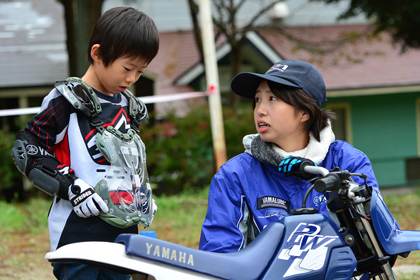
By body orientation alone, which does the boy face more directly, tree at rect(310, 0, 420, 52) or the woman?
the woman

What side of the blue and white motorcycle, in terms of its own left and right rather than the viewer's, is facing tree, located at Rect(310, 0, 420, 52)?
left

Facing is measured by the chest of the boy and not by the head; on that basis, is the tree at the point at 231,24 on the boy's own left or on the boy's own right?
on the boy's own left

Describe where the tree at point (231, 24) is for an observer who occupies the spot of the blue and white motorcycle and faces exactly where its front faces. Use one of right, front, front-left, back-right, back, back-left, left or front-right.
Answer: left

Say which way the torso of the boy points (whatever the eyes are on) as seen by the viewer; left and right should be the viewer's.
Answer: facing the viewer and to the right of the viewer

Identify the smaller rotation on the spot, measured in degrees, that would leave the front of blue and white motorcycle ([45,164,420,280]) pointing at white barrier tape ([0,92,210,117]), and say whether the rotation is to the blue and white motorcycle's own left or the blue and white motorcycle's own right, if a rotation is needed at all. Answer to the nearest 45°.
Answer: approximately 90° to the blue and white motorcycle's own left

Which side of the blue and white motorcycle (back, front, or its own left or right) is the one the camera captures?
right

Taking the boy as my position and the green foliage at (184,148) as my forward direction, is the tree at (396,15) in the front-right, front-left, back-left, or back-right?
front-right

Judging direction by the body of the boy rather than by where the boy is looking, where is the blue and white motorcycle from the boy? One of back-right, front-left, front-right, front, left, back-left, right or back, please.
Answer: front

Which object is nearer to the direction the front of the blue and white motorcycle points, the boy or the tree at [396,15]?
the tree

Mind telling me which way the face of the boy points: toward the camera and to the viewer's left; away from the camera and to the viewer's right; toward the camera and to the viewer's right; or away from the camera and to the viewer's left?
toward the camera and to the viewer's right

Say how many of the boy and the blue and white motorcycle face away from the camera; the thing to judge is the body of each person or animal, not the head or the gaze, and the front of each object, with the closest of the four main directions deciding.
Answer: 0

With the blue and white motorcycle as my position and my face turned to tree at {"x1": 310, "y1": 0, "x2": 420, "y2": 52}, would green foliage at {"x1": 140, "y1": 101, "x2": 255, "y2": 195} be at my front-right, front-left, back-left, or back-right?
front-left

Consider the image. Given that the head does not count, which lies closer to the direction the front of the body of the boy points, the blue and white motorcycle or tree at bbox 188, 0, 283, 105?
the blue and white motorcycle

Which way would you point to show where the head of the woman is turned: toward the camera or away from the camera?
toward the camera

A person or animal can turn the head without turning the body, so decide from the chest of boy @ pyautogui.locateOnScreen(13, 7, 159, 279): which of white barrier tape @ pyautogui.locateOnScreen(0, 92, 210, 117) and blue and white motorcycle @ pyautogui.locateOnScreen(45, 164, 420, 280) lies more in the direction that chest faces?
the blue and white motorcycle
